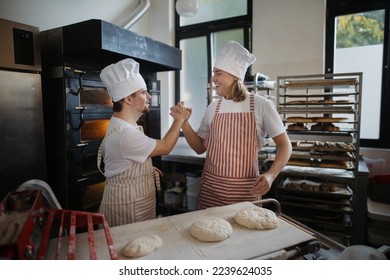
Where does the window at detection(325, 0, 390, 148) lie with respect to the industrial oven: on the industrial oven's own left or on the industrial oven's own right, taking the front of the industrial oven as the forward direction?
on the industrial oven's own left

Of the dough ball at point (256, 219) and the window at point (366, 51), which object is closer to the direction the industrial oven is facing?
the dough ball

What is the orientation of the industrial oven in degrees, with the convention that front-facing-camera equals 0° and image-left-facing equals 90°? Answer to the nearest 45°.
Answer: approximately 315°

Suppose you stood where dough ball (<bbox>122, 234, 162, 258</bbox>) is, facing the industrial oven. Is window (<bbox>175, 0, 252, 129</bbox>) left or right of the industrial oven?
right

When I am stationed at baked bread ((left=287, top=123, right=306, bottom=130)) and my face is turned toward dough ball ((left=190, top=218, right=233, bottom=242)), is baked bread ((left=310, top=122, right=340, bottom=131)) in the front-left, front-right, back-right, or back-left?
back-left

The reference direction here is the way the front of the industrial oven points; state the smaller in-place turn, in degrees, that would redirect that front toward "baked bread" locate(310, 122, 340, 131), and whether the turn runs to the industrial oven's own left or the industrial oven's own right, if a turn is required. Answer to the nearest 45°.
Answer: approximately 45° to the industrial oven's own left

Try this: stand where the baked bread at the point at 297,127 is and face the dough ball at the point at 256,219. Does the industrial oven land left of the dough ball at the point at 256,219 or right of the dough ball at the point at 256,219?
right

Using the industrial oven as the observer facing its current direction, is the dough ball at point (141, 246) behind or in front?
in front

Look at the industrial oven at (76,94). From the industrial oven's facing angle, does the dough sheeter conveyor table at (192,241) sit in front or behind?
in front

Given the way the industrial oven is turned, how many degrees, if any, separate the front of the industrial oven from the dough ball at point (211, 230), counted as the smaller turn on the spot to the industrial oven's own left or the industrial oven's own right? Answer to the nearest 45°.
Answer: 0° — it already faces it

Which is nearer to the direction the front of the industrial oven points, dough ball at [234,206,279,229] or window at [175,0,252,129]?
the dough ball

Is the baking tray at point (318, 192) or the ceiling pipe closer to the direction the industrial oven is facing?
the baking tray

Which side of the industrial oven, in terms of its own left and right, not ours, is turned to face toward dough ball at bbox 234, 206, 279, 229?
front

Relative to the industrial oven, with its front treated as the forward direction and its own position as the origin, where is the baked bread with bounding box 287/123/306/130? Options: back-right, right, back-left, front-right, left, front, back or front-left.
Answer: front-left
